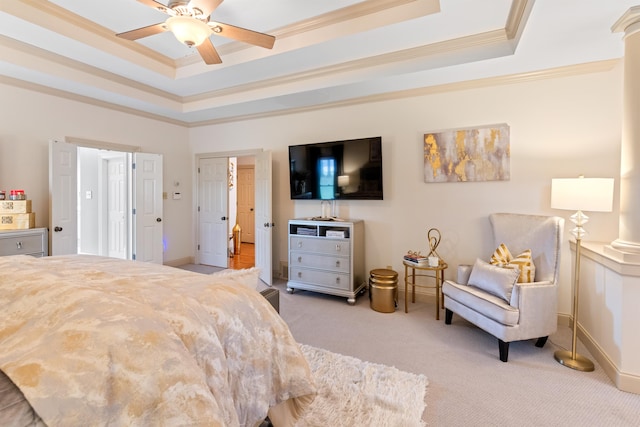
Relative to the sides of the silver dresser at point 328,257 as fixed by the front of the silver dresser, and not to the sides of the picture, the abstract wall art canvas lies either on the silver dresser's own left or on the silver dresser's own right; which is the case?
on the silver dresser's own left

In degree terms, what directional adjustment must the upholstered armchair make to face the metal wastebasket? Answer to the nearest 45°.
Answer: approximately 45° to its right

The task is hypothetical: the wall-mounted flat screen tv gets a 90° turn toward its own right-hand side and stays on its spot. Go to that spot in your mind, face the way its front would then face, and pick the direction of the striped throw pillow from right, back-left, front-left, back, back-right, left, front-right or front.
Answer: back

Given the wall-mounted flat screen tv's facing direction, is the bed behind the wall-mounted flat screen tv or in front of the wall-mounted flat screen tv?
in front

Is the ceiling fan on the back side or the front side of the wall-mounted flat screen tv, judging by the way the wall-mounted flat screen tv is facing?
on the front side

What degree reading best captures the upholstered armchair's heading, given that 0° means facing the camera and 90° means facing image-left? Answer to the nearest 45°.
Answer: approximately 45°

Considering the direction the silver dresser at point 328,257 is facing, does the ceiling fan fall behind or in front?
in front

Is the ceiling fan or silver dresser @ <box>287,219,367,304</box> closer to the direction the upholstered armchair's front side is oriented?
the ceiling fan

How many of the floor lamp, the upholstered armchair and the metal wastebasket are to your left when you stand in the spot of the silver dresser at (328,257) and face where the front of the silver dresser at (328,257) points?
3

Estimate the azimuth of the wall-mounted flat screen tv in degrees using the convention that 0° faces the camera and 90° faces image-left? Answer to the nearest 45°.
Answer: approximately 45°

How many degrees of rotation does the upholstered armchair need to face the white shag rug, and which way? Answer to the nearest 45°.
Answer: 0° — it already faces it

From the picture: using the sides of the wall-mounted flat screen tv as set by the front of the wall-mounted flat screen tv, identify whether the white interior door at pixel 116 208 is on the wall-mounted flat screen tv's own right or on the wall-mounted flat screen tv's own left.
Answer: on the wall-mounted flat screen tv's own right
